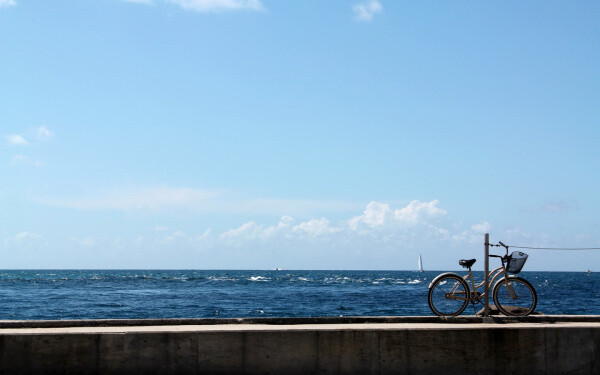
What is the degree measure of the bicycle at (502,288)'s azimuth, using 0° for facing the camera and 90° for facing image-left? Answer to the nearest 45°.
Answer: approximately 270°
